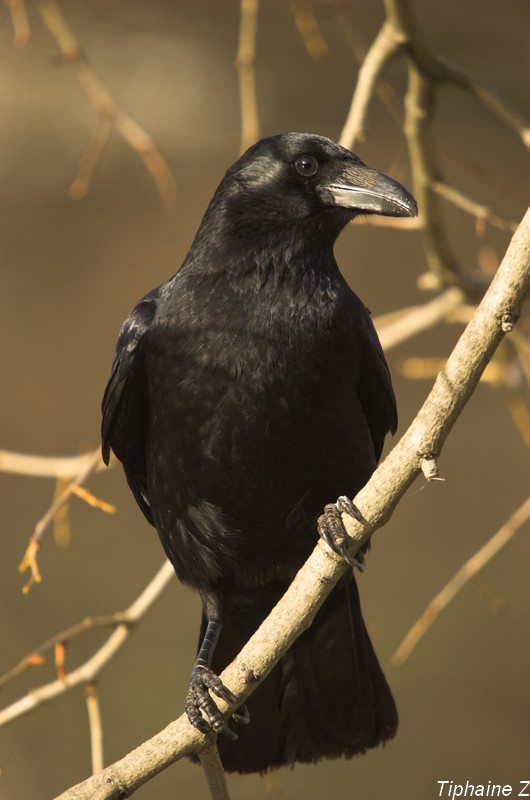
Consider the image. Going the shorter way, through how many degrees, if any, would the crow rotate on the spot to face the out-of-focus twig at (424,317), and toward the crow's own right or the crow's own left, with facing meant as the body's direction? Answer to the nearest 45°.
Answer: approximately 135° to the crow's own left

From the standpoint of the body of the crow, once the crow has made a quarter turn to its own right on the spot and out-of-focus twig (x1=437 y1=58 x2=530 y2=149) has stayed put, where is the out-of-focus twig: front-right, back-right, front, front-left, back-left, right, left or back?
right

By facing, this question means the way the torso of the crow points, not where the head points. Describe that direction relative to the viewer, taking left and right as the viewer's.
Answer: facing the viewer

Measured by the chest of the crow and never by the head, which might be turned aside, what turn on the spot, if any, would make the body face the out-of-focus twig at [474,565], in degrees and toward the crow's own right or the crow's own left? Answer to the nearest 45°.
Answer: approximately 135° to the crow's own left
